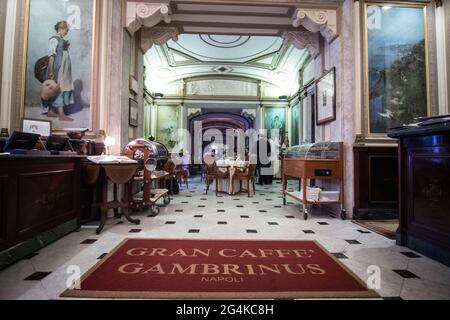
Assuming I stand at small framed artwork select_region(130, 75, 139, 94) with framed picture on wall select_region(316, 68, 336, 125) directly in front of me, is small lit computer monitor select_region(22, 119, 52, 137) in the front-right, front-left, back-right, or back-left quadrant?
back-right

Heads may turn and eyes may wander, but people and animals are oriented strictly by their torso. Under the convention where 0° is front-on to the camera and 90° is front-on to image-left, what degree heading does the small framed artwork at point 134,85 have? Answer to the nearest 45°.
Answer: approximately 315°

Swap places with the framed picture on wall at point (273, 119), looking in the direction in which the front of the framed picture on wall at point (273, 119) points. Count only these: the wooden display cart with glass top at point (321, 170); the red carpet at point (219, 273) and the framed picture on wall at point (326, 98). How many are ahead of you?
3

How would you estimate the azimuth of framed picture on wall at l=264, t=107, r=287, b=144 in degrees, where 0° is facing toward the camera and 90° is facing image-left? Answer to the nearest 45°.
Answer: approximately 0°

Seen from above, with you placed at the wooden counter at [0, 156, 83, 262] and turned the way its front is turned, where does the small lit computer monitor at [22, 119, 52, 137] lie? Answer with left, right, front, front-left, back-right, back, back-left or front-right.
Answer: back-left

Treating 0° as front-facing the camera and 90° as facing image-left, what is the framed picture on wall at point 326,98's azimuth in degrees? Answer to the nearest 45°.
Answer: approximately 45°

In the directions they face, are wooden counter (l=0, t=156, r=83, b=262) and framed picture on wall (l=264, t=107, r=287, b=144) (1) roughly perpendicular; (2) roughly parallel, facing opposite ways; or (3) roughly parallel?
roughly perpendicular

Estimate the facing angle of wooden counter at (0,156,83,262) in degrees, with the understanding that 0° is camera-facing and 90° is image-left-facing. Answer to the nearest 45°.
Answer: approximately 315°

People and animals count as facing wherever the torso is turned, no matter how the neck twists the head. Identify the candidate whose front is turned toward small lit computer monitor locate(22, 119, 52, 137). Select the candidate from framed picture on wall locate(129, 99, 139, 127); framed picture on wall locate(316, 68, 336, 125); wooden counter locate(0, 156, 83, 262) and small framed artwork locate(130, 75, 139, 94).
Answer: framed picture on wall locate(316, 68, 336, 125)

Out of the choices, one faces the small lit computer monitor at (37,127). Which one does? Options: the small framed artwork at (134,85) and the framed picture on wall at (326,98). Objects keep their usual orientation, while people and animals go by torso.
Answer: the framed picture on wall

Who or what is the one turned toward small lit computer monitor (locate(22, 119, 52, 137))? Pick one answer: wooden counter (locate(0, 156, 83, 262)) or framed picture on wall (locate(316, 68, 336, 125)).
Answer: the framed picture on wall
